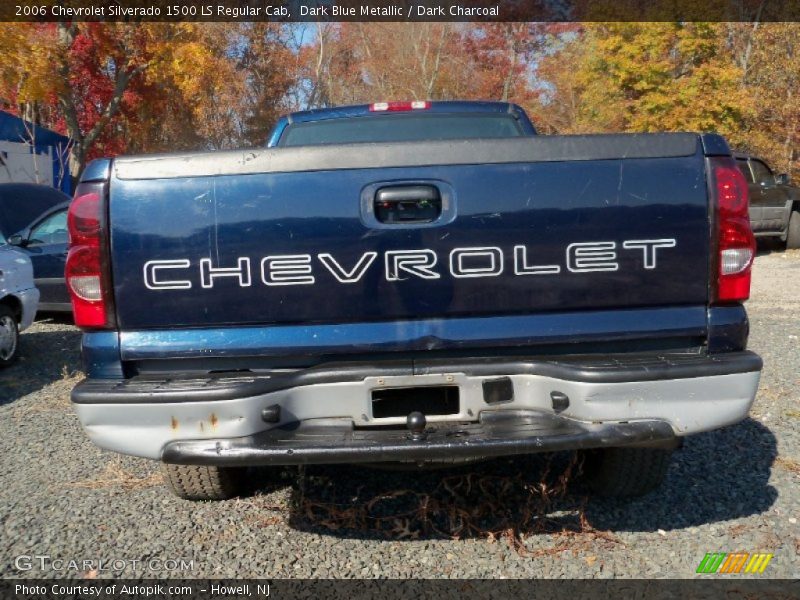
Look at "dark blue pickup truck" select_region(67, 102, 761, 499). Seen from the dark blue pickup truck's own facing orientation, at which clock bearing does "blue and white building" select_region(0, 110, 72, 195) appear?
The blue and white building is roughly at 11 o'clock from the dark blue pickup truck.

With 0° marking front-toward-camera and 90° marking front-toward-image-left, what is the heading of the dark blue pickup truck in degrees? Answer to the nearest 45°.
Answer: approximately 180°
